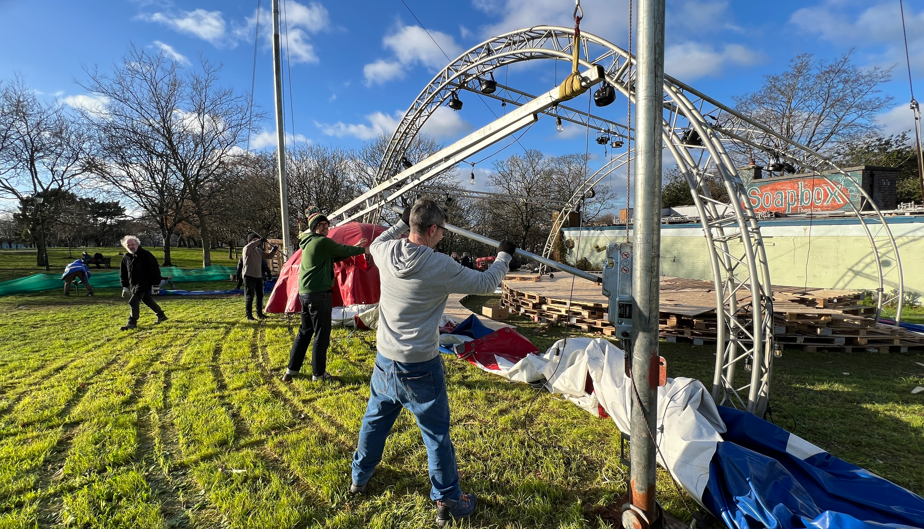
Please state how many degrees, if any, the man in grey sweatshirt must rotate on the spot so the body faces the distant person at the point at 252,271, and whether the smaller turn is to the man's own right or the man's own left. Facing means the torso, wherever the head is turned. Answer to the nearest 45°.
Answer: approximately 90° to the man's own left

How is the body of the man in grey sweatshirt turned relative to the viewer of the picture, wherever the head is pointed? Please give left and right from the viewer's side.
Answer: facing away from the viewer and to the right of the viewer

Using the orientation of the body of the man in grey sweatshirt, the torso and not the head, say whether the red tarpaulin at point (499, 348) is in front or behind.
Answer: in front

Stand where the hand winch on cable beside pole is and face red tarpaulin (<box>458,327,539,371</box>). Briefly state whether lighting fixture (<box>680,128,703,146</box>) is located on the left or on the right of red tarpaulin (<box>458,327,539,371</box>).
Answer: right

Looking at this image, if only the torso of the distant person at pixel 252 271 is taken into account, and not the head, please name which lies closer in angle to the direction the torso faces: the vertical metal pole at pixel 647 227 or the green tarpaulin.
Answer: the vertical metal pole

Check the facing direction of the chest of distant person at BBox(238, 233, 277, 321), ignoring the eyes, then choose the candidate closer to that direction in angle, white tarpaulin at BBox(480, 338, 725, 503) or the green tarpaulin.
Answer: the white tarpaulin
